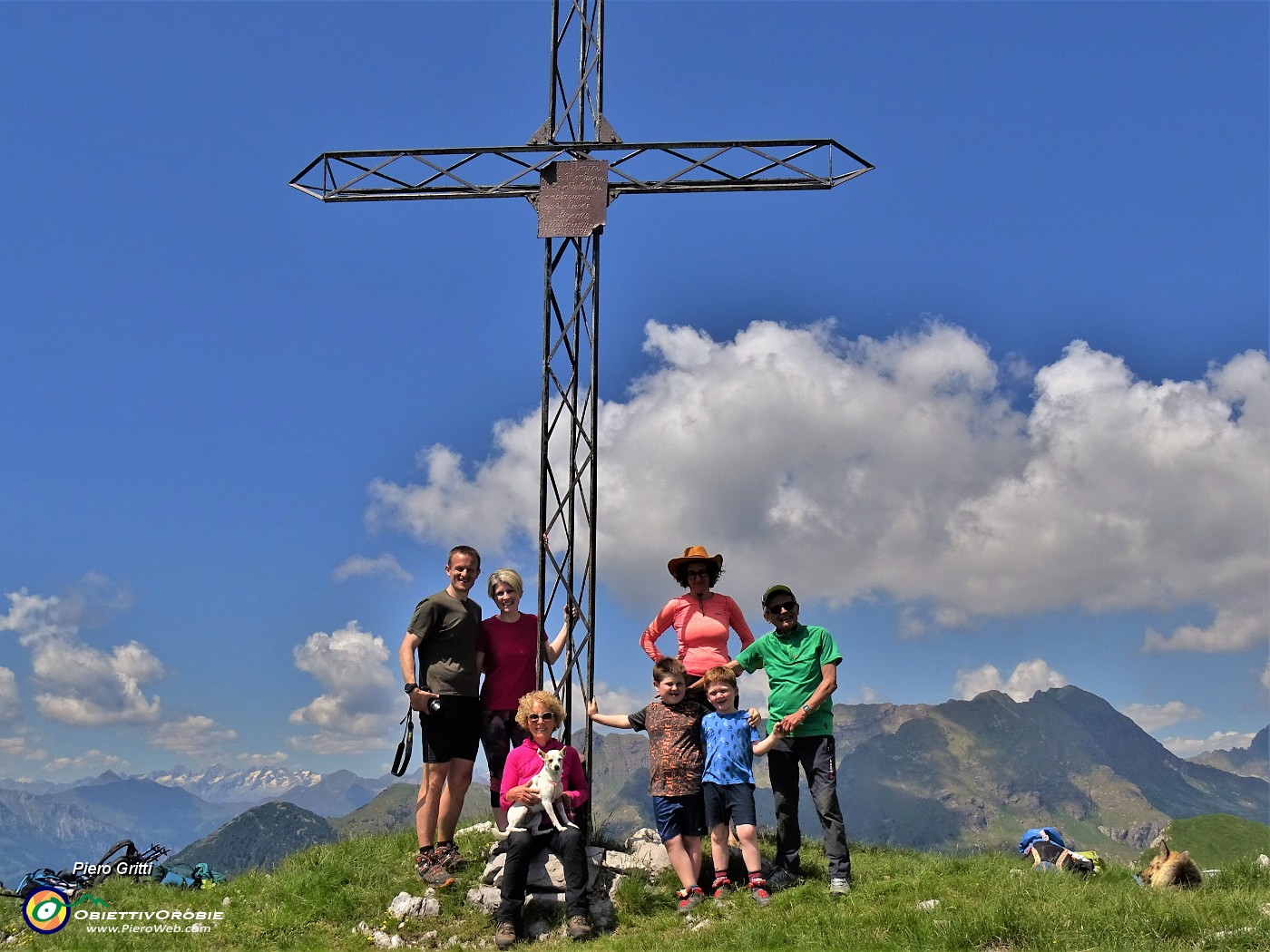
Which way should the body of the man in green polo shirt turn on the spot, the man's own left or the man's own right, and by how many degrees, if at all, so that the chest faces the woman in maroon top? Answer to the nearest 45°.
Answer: approximately 45° to the man's own right

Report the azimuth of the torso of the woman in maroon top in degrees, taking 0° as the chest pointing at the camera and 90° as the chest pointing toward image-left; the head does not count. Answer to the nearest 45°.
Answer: approximately 0°

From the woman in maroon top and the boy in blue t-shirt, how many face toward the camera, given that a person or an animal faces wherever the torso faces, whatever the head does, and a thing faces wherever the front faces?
2

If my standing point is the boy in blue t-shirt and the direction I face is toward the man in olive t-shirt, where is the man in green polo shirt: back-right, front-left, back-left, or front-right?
back-right

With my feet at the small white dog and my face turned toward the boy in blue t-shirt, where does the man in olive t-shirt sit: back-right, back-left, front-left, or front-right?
back-left

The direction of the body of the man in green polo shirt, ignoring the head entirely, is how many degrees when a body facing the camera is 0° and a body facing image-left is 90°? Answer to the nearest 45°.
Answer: approximately 45°

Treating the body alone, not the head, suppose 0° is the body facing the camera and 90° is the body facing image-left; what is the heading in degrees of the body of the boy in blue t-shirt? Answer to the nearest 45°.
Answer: approximately 0°
